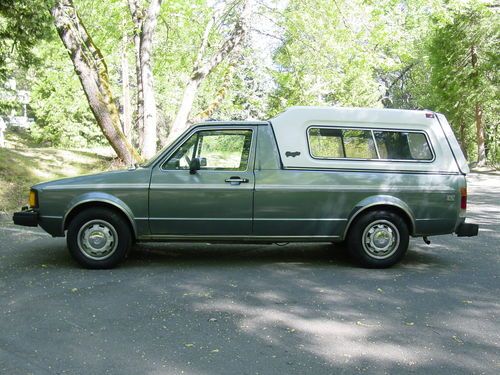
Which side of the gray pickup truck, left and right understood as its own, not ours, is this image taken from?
left

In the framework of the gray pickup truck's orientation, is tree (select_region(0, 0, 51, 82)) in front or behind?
in front

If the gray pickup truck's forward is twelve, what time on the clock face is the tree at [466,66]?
The tree is roughly at 4 o'clock from the gray pickup truck.

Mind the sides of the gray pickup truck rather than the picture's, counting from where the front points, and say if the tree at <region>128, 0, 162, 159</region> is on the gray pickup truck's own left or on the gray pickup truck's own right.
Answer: on the gray pickup truck's own right
